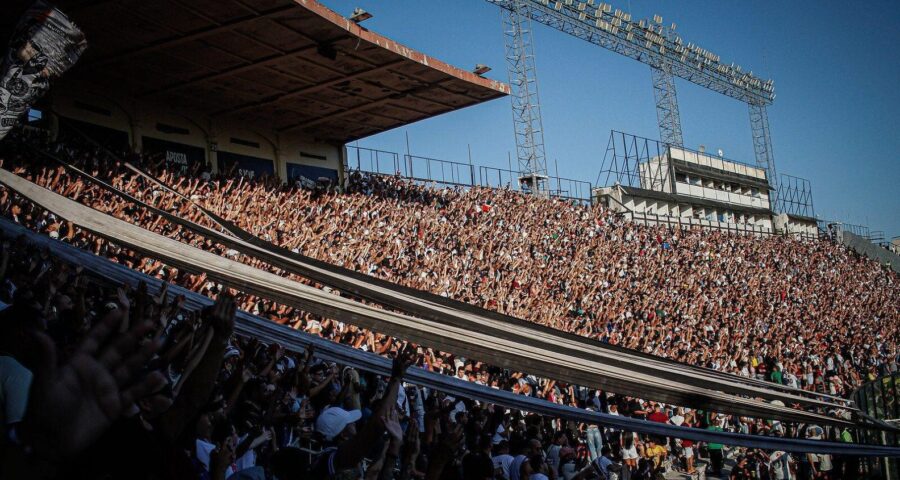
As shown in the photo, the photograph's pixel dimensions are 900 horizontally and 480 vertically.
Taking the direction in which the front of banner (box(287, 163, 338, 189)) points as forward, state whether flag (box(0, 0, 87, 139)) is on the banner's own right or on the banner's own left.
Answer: on the banner's own right

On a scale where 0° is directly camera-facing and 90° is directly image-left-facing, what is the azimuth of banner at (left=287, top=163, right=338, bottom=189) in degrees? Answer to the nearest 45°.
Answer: approximately 315°

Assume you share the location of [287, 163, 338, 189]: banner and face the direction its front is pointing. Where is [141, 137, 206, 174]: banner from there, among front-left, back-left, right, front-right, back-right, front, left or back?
right

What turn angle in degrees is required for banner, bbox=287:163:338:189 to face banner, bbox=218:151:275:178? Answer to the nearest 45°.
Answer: approximately 90° to its right

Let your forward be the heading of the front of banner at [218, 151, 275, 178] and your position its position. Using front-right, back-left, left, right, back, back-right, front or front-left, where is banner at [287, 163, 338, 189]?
left

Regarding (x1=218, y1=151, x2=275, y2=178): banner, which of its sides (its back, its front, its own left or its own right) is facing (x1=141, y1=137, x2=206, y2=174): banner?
right

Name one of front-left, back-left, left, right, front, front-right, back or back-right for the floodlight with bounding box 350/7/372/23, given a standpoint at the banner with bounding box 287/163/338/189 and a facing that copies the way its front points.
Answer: front-right

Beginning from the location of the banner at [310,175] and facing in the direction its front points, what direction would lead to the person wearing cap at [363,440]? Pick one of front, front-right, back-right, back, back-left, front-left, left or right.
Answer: front-right

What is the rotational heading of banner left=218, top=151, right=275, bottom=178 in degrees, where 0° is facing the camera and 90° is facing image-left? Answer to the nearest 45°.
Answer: approximately 315°
